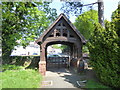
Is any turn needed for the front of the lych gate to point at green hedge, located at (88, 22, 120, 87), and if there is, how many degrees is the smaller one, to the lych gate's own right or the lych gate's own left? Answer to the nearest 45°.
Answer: approximately 45° to the lych gate's own left

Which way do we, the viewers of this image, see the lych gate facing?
facing the viewer

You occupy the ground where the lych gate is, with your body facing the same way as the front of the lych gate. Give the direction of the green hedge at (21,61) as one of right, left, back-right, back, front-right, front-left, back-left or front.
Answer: back-right
